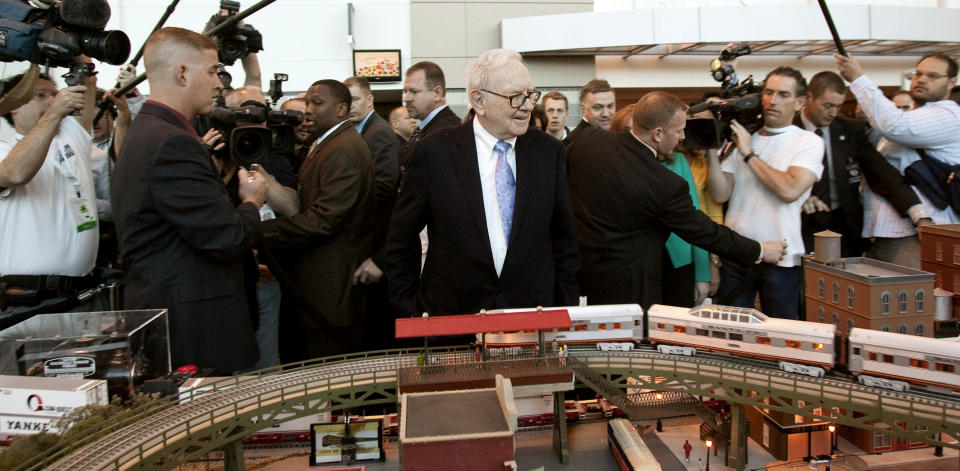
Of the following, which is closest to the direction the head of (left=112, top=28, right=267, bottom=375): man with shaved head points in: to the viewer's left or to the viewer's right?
to the viewer's right

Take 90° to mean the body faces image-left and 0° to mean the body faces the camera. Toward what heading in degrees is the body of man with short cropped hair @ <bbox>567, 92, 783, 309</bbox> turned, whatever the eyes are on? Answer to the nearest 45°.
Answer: approximately 225°

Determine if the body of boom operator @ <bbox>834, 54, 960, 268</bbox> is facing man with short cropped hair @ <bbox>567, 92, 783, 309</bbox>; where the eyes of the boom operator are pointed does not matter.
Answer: yes

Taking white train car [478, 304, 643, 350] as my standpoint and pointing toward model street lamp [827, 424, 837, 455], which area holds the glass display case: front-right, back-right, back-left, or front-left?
back-right

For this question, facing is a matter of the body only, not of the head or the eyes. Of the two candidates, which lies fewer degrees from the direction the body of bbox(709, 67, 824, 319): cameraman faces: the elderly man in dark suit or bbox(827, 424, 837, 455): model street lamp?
the elderly man in dark suit

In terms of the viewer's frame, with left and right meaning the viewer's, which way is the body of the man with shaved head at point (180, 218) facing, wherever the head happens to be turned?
facing to the right of the viewer

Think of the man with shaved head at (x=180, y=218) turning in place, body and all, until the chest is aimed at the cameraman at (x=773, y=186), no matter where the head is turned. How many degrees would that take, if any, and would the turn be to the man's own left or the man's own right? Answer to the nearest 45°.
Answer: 0° — they already face them

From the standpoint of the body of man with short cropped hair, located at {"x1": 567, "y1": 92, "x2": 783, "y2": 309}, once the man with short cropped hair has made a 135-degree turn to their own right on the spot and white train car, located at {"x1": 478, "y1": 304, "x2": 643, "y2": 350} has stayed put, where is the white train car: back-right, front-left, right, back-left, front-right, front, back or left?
front

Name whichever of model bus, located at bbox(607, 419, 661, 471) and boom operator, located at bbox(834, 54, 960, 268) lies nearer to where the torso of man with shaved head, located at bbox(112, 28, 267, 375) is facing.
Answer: the boom operator
